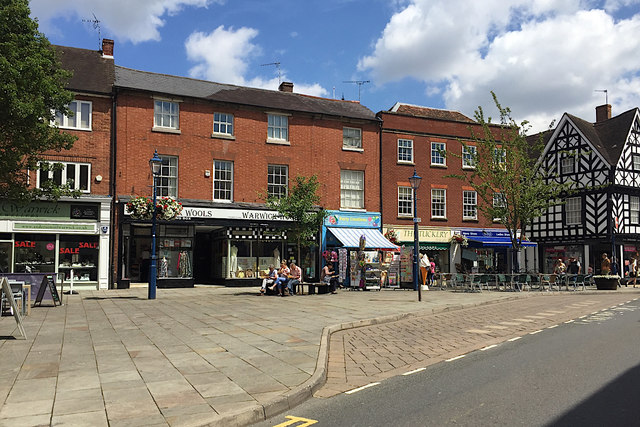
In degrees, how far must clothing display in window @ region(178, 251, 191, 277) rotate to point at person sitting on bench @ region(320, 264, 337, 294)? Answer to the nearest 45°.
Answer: approximately 45° to its left

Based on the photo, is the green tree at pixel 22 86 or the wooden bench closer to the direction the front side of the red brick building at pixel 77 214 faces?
the green tree

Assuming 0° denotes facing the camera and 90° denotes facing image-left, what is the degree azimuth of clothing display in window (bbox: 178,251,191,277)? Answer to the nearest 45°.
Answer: approximately 0°

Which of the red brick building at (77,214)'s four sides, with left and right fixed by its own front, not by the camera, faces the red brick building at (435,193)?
left

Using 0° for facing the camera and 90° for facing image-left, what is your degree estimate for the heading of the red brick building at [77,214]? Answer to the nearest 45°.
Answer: approximately 0°

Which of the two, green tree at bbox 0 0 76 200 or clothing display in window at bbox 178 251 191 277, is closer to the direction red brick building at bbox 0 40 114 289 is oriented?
the green tree

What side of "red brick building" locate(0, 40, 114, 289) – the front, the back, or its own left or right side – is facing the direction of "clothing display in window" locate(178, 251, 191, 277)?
left

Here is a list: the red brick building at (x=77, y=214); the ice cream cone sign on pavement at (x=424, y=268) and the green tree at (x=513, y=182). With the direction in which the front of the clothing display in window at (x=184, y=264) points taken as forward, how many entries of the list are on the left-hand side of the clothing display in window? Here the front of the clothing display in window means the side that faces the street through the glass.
2

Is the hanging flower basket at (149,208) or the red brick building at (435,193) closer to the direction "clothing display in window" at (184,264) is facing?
the hanging flower basket

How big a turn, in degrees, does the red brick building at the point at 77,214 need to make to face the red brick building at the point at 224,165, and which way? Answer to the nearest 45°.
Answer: approximately 90° to its left

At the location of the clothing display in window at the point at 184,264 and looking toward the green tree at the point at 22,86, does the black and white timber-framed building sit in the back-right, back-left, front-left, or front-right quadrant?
back-left
